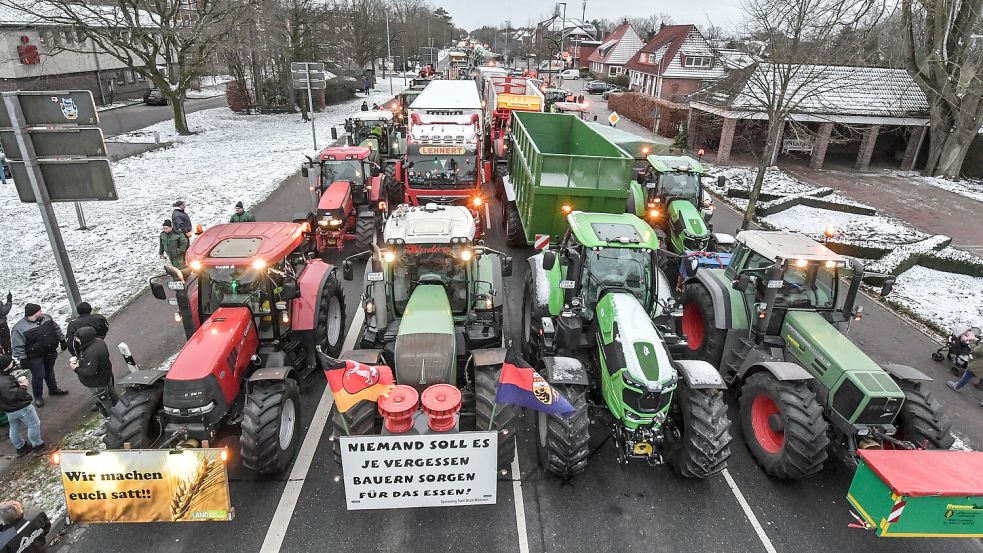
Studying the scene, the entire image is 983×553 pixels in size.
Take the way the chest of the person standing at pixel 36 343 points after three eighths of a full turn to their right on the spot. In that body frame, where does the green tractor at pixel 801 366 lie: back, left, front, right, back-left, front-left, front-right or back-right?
back-left

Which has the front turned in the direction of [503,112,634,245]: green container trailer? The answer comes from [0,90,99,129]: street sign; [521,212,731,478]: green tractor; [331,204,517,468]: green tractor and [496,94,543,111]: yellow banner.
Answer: the yellow banner

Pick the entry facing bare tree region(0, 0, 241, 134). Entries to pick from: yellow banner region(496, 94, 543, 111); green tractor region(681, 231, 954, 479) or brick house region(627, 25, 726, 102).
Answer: the brick house

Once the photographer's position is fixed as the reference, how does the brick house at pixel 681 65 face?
facing the viewer and to the left of the viewer

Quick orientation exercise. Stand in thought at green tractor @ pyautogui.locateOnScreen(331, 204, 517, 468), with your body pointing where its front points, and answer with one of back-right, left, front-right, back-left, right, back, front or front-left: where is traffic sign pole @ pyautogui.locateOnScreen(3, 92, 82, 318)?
right

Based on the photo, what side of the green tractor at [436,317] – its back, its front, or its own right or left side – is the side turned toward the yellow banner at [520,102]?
back

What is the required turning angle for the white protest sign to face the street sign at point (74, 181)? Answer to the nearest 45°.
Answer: approximately 135° to its right

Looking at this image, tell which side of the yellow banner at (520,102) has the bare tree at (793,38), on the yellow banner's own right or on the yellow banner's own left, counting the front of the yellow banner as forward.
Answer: on the yellow banner's own left

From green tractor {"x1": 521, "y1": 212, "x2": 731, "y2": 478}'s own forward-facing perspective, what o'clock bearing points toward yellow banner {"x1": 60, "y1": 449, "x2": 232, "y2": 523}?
The yellow banner is roughly at 2 o'clock from the green tractor.
